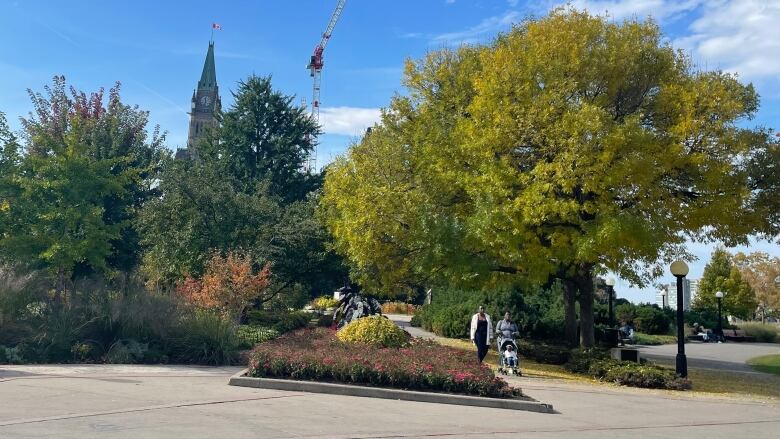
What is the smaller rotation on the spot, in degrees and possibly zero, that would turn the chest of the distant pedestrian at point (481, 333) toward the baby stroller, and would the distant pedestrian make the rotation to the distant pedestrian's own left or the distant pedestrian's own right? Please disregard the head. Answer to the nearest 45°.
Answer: approximately 90° to the distant pedestrian's own left

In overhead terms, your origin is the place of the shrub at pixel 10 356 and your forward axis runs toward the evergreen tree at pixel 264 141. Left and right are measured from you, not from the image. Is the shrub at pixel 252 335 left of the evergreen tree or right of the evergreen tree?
right

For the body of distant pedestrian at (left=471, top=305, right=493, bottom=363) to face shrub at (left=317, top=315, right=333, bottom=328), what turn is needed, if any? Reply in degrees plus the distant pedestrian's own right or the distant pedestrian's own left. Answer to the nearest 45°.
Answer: approximately 135° to the distant pedestrian's own right

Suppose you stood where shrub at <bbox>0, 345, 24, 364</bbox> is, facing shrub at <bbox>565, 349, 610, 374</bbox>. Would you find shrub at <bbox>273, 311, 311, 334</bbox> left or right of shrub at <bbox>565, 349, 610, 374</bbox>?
left

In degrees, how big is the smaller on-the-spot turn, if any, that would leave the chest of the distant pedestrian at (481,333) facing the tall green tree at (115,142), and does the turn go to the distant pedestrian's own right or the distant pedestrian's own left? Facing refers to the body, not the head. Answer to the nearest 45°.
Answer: approximately 135° to the distant pedestrian's own right

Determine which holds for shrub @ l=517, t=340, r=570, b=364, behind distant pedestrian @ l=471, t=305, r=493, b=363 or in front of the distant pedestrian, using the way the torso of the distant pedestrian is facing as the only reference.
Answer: behind

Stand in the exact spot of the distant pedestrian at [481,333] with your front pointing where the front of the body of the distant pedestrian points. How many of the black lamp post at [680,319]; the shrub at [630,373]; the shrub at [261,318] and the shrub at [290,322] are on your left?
2

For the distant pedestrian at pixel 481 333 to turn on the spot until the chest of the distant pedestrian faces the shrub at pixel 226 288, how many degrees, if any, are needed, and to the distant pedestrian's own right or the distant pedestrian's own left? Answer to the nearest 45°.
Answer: approximately 90° to the distant pedestrian's own right

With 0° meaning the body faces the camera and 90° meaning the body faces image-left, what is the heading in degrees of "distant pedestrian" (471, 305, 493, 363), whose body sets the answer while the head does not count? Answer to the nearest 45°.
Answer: approximately 0°

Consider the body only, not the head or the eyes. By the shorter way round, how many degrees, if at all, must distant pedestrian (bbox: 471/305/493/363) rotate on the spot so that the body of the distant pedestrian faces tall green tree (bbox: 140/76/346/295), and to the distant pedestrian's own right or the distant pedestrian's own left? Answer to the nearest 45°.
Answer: approximately 135° to the distant pedestrian's own right

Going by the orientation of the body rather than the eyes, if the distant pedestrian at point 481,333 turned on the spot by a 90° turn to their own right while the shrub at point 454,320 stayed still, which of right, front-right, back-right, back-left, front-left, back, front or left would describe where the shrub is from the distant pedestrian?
right

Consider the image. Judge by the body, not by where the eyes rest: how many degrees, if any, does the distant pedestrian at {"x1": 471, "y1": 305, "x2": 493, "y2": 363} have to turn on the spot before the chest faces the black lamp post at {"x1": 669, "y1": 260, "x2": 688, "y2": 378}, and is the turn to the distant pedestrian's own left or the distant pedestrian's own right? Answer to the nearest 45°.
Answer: approximately 90° to the distant pedestrian's own left

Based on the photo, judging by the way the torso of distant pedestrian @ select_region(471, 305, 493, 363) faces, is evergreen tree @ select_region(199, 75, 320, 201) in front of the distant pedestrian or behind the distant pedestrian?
behind

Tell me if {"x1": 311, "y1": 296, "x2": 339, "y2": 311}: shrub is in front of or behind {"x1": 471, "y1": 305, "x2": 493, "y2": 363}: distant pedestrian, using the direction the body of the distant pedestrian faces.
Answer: behind
